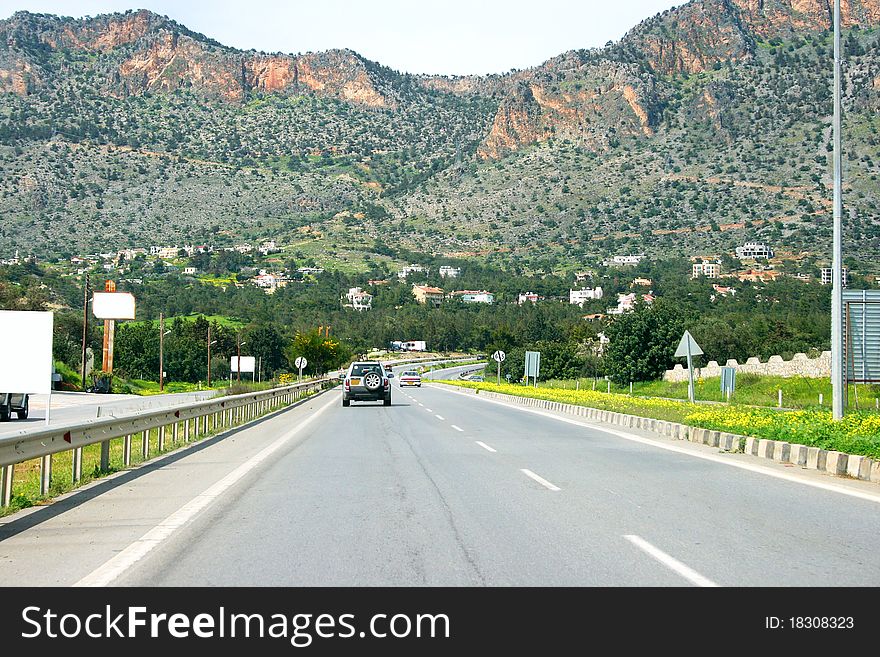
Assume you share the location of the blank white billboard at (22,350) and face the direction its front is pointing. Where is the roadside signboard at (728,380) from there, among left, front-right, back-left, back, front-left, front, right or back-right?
back-left

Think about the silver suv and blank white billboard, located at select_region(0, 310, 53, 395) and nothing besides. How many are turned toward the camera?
1

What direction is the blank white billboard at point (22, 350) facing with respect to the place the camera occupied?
facing the viewer

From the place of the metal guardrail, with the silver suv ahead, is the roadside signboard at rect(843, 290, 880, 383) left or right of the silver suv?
right

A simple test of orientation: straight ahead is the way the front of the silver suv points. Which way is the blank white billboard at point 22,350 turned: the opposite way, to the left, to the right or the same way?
the opposite way

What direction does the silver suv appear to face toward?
away from the camera

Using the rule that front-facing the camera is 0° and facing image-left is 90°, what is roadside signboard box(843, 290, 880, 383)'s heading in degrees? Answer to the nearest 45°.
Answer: approximately 180°

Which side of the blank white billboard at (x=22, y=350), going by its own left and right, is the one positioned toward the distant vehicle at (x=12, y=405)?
back

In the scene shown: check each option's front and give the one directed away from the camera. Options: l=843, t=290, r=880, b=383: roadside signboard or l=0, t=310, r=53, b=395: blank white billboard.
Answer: the roadside signboard

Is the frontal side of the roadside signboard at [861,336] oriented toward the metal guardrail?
no

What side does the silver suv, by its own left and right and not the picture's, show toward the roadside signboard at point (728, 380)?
right

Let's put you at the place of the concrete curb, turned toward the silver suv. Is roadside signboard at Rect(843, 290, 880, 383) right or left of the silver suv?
right

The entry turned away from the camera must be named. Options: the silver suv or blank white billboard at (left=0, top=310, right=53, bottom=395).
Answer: the silver suv

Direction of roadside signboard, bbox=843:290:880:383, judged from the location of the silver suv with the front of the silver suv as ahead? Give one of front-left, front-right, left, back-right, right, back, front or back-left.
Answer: back-right
